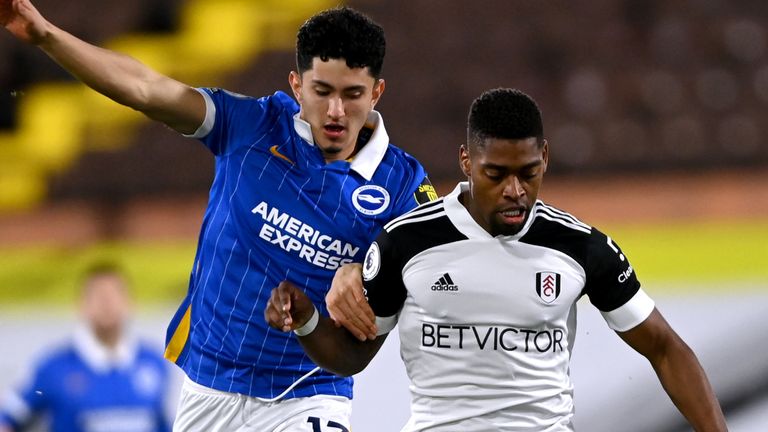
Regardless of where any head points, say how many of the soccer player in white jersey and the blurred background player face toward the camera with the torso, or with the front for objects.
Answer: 2

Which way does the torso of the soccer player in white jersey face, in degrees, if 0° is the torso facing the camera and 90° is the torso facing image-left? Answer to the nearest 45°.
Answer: approximately 0°

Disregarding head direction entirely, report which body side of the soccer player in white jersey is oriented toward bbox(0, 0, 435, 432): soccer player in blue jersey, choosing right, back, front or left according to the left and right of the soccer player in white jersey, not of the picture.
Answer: right

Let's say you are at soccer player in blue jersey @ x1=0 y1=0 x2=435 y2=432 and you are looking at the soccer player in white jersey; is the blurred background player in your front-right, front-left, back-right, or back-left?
back-left

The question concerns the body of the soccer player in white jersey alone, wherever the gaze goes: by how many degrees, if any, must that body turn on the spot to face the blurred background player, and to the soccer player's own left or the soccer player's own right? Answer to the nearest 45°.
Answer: approximately 135° to the soccer player's own right

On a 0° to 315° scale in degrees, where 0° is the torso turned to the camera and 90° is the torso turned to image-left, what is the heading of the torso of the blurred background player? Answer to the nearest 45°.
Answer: approximately 0°

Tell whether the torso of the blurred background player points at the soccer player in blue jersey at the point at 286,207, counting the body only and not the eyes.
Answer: yes

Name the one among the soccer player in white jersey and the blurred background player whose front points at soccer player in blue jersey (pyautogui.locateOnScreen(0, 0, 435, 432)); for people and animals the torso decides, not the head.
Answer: the blurred background player
